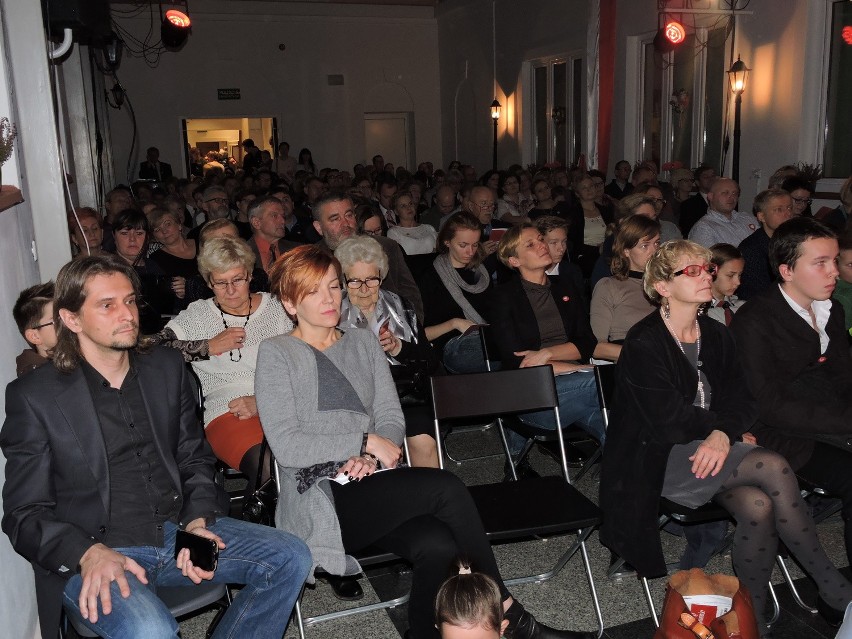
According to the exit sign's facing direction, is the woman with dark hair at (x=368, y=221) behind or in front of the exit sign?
in front

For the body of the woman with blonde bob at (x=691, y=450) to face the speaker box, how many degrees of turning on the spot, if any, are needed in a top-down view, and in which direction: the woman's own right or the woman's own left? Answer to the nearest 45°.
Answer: approximately 135° to the woman's own right

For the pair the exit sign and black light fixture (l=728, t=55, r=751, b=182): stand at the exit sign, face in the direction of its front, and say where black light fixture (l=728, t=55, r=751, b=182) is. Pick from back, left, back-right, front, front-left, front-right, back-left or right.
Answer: front-left

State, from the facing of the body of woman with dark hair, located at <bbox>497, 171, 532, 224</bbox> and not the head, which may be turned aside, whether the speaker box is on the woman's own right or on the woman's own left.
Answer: on the woman's own right

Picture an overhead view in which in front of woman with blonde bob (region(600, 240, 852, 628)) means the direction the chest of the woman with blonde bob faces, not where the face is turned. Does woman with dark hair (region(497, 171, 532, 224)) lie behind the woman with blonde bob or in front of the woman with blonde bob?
behind

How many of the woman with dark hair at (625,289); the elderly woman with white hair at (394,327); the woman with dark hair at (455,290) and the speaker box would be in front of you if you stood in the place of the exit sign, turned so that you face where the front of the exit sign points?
4

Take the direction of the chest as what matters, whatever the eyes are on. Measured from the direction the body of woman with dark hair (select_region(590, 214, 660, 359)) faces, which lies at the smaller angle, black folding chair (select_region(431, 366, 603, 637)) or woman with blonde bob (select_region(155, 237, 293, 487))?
the black folding chair

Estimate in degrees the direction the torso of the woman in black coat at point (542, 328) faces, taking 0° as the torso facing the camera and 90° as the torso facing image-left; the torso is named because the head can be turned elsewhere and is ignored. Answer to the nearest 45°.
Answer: approximately 315°

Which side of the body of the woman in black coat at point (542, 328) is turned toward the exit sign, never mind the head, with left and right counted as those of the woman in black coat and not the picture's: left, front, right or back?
back

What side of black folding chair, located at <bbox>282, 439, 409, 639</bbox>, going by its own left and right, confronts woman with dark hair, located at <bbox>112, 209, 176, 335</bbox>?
back
